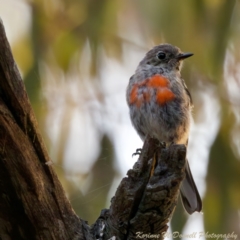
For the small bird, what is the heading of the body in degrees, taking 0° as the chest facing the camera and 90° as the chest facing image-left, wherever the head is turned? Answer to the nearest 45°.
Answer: approximately 45°
